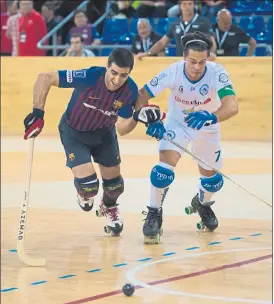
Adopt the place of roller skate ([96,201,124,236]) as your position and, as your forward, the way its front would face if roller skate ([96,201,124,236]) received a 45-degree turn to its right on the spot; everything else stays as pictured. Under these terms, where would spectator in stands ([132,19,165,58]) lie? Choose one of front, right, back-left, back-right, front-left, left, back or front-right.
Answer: back

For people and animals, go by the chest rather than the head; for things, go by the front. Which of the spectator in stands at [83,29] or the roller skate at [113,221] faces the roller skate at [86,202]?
the spectator in stands

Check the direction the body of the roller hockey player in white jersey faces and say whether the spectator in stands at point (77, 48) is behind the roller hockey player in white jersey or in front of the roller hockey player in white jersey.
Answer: behind

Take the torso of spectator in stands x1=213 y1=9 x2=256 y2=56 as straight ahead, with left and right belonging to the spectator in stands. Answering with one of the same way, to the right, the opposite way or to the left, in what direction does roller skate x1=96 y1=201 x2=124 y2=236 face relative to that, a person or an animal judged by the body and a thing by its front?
to the left

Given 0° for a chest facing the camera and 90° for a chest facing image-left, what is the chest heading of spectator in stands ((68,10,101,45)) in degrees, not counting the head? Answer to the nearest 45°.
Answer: approximately 0°

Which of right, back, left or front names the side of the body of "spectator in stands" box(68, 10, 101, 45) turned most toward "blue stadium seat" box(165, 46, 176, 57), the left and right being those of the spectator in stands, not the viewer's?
left

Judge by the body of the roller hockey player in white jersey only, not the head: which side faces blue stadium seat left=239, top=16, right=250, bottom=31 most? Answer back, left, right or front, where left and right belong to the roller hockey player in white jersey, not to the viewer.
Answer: back

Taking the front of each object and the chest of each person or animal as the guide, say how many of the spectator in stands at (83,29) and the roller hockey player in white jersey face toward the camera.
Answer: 2

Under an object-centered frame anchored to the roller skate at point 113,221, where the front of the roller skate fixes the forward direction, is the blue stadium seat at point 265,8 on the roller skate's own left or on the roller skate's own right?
on the roller skate's own left

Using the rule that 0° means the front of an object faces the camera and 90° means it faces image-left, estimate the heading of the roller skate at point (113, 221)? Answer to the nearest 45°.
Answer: approximately 315°
